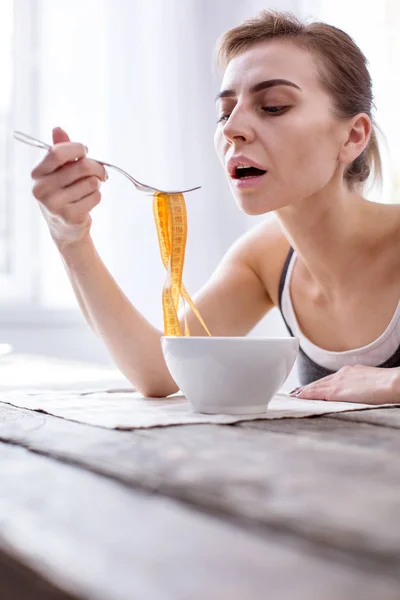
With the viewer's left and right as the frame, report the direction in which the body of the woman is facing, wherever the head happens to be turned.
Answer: facing the viewer and to the left of the viewer

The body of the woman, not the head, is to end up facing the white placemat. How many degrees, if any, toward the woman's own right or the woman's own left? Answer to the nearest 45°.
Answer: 0° — they already face it

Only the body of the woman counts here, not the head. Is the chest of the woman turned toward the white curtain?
no

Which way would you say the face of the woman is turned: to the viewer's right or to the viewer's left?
to the viewer's left

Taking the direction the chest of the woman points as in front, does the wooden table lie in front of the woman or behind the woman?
in front

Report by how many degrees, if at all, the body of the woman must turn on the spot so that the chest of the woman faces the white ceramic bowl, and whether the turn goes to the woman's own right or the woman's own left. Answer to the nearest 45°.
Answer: approximately 45° to the woman's own left
